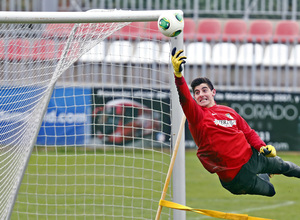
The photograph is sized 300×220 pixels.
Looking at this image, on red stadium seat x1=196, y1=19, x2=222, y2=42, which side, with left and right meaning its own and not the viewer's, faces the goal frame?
front

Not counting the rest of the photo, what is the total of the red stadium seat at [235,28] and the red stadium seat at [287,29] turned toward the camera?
2

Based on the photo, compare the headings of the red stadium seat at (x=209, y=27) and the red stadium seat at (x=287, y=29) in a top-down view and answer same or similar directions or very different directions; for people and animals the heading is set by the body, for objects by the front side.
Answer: same or similar directions

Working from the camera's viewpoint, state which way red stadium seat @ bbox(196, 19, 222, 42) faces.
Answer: facing the viewer

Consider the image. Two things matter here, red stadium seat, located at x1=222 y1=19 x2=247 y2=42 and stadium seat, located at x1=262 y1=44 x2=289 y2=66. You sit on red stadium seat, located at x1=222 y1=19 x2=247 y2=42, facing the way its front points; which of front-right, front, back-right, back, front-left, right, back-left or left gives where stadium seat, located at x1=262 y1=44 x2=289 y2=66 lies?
front-left

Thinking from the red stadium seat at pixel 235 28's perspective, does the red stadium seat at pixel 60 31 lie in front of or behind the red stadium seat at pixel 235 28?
in front

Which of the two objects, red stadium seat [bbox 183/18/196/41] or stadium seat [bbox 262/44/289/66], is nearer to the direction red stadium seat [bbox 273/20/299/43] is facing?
the stadium seat

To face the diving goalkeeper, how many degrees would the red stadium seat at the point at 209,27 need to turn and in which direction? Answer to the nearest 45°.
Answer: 0° — it already faces them

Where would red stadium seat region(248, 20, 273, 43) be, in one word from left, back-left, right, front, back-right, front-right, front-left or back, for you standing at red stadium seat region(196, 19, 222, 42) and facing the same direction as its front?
left

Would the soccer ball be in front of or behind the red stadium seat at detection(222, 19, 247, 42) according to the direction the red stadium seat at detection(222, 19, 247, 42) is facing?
in front

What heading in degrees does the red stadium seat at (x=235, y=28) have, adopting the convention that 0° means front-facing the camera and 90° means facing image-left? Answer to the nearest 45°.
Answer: approximately 0°

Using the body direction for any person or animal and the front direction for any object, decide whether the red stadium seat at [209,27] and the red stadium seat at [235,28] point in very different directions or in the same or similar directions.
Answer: same or similar directions

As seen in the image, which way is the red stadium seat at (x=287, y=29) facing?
toward the camera

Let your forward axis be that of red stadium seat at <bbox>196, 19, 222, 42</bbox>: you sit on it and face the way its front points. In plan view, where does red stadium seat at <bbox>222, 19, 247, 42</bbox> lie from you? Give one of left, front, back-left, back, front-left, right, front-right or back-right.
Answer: left

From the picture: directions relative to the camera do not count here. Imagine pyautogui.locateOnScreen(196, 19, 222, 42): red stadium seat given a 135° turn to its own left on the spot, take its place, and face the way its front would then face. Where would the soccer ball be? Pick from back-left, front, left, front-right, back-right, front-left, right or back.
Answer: back-right
